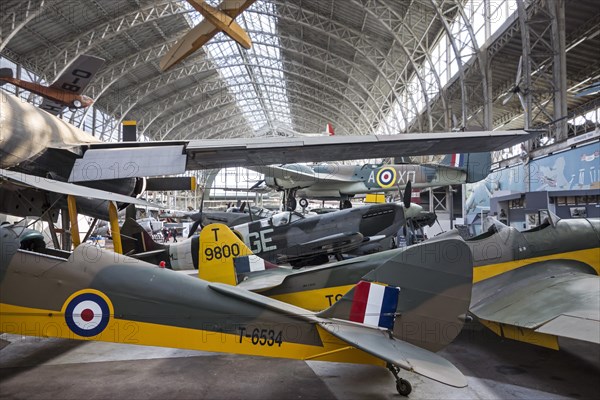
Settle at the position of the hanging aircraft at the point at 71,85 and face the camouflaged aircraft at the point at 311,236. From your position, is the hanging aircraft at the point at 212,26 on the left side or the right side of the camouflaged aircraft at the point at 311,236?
left

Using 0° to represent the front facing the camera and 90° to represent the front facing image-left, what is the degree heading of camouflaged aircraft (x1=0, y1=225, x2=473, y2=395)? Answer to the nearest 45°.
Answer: approximately 90°

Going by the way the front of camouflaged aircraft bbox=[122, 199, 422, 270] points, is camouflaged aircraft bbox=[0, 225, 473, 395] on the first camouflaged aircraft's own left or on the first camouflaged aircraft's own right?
on the first camouflaged aircraft's own right

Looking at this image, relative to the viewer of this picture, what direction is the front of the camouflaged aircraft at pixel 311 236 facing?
facing to the right of the viewer

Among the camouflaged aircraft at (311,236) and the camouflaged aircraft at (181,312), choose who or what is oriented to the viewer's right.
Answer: the camouflaged aircraft at (311,236)

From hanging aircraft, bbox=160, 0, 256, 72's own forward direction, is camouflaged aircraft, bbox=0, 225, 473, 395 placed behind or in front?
behind

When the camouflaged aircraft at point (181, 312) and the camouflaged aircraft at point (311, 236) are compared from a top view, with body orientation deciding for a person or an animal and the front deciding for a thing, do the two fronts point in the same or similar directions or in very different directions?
very different directions

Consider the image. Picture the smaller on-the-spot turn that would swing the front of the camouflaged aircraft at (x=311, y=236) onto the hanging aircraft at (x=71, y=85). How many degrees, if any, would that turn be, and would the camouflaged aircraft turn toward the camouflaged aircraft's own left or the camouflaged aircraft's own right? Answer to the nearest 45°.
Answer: approximately 180°
